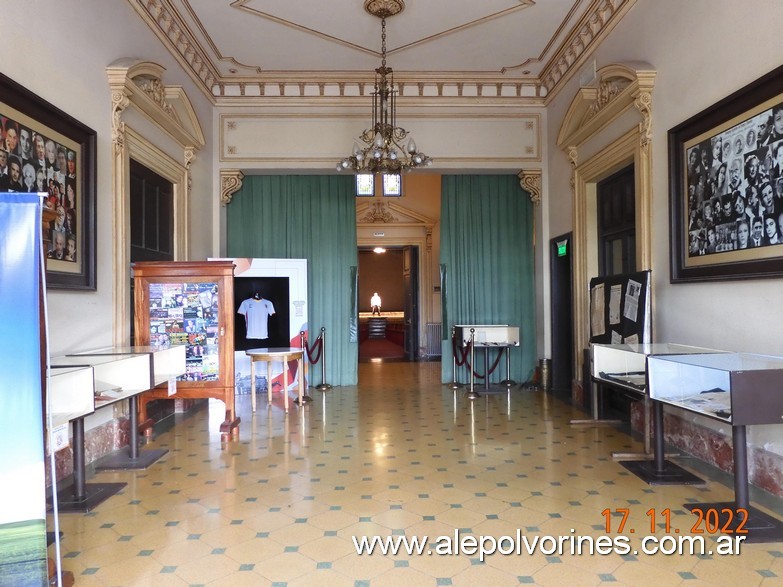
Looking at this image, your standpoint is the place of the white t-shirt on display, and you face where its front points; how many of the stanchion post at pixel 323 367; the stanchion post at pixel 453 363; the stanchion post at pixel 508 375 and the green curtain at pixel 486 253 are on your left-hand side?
4

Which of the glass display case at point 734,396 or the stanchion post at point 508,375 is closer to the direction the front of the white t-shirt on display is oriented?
the glass display case

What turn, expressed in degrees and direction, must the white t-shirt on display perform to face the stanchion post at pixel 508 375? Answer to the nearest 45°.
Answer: approximately 90° to its left

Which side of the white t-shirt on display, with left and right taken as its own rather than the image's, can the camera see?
front

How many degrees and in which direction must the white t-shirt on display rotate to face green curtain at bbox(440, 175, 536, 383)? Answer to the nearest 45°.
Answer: approximately 90° to its left

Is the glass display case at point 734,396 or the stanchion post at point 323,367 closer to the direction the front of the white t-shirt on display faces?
the glass display case

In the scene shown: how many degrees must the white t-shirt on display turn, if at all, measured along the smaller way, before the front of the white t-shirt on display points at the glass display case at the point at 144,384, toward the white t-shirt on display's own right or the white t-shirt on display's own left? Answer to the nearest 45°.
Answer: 0° — it already faces it

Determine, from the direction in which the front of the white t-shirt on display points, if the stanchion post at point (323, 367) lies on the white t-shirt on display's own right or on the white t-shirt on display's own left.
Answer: on the white t-shirt on display's own left

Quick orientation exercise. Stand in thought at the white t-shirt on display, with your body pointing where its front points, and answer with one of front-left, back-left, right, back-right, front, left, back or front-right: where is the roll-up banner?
front

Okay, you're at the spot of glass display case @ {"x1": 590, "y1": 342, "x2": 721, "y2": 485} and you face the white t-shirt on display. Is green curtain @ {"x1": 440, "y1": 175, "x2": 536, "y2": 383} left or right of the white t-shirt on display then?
right

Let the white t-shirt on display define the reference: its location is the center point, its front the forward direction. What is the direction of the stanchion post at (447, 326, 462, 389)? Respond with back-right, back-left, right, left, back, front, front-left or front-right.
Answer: left

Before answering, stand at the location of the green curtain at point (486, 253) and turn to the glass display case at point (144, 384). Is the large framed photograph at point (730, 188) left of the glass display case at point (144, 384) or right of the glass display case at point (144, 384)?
left

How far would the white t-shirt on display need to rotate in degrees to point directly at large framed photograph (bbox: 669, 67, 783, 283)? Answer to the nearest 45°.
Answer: approximately 45° to its left
